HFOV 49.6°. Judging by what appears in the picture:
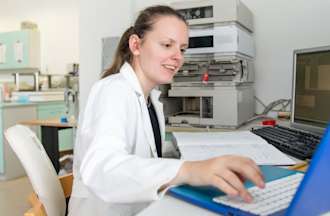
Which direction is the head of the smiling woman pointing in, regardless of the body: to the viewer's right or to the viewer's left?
to the viewer's right

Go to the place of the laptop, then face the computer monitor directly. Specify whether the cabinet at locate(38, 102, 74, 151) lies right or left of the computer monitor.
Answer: left

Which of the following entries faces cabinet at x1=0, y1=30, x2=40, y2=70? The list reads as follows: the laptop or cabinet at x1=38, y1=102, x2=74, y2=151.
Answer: the laptop

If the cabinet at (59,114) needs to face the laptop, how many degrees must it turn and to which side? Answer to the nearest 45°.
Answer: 0° — it already faces it

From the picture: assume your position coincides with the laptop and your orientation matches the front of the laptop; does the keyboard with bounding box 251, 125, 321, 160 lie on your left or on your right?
on your right

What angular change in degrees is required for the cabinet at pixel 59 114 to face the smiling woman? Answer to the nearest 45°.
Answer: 0° — it already faces them

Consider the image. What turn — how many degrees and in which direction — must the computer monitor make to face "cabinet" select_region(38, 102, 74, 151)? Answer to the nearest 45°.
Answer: approximately 90° to its right

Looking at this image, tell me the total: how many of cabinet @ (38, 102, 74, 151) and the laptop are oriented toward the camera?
1

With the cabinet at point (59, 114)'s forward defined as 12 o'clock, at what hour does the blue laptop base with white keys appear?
The blue laptop base with white keys is roughly at 12 o'clock from the cabinet.

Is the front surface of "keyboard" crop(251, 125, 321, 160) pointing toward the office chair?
yes

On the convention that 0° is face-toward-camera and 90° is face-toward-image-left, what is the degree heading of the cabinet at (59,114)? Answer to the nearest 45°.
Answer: approximately 0°

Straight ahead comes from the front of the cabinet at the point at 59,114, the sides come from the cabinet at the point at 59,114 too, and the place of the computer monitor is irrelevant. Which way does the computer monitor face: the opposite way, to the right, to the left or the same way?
to the right

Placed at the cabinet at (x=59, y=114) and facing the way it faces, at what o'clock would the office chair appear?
The office chair is roughly at 12 o'clock from the cabinet.

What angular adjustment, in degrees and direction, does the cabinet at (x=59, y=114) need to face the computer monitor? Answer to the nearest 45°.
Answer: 0° — it already faces it

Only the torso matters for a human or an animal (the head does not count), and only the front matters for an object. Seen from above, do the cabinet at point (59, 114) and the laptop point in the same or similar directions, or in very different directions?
very different directions
